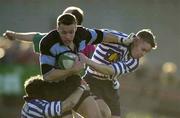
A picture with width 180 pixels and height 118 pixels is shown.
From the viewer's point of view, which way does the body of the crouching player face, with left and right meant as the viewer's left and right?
facing away from the viewer and to the right of the viewer

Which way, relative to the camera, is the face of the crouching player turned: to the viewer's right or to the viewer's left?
to the viewer's right
